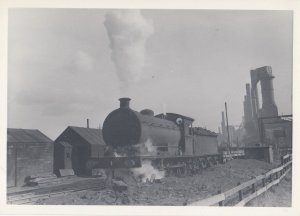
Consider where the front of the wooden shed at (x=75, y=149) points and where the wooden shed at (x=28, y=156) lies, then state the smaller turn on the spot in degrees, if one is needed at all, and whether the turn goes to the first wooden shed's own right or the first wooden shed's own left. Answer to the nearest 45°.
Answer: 0° — it already faces it

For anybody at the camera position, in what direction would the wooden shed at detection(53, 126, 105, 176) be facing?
facing the viewer and to the left of the viewer
